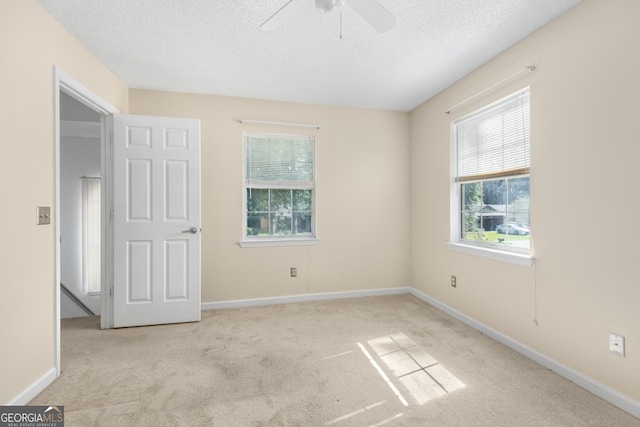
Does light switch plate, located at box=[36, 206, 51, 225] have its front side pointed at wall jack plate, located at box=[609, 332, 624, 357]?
yes

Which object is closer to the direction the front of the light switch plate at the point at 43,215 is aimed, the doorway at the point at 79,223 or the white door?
the white door

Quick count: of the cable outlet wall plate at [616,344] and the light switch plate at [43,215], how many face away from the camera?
0

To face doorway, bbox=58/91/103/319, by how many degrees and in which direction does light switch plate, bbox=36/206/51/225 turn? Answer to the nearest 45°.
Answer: approximately 135° to its left

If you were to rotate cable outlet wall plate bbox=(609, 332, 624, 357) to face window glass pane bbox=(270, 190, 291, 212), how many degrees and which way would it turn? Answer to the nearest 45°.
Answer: approximately 45° to its right

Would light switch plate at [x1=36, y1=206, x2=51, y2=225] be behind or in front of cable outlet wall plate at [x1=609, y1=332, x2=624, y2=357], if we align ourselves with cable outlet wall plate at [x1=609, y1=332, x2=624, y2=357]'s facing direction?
in front

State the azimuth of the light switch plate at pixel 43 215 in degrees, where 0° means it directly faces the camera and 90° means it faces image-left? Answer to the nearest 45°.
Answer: approximately 315°

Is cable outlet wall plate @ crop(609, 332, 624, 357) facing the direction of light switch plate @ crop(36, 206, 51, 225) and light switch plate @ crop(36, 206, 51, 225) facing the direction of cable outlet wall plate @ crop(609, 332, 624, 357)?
yes

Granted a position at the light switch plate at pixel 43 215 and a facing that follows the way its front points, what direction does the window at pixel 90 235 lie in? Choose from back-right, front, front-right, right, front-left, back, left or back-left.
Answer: back-left

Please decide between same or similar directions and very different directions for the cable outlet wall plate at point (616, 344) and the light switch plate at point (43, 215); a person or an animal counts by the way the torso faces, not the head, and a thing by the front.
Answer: very different directions

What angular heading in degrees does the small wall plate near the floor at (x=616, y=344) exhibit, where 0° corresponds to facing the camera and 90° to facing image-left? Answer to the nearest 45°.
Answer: approximately 45°

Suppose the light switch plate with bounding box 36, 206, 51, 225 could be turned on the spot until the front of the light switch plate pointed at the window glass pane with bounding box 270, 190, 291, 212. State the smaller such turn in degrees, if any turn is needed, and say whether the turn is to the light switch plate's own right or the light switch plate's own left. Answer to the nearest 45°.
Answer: approximately 45° to the light switch plate's own left
